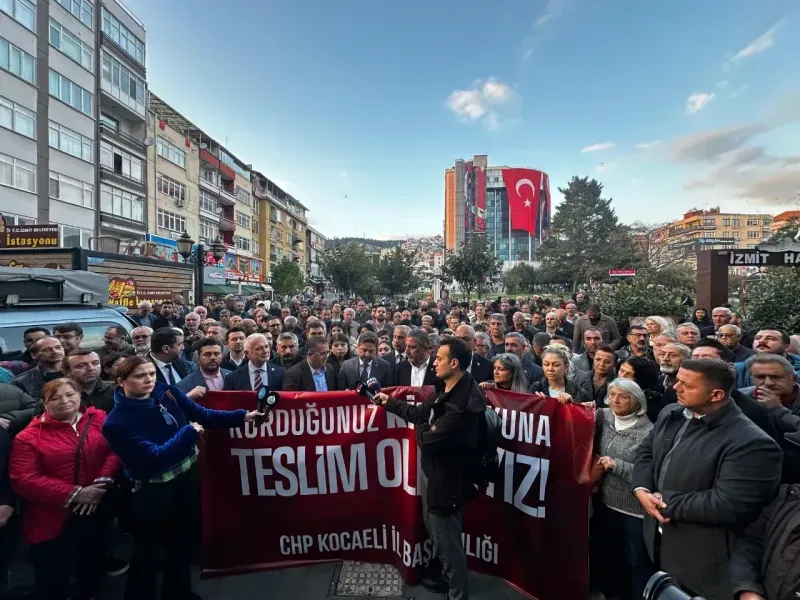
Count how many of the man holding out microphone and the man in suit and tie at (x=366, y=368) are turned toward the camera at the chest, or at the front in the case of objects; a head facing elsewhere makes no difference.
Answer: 1

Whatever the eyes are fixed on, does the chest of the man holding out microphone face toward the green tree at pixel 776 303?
no

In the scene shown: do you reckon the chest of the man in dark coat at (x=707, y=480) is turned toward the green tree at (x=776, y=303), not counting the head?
no

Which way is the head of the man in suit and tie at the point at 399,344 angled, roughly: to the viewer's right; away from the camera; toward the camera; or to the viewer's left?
toward the camera

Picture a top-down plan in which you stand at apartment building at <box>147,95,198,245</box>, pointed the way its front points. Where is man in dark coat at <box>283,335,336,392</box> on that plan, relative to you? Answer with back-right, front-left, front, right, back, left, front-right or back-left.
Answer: front-right

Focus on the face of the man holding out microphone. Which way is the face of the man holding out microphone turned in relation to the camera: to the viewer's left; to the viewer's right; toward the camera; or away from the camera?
to the viewer's left

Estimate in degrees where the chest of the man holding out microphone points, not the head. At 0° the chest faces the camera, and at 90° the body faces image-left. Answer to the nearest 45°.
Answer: approximately 90°

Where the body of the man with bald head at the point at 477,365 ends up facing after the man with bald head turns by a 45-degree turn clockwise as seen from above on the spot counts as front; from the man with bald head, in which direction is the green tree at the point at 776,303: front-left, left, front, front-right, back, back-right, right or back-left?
back-right

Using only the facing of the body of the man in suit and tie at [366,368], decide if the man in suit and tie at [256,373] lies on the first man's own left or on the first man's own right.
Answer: on the first man's own right

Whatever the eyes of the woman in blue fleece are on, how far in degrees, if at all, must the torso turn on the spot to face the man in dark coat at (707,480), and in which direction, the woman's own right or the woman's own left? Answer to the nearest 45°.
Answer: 0° — they already face them

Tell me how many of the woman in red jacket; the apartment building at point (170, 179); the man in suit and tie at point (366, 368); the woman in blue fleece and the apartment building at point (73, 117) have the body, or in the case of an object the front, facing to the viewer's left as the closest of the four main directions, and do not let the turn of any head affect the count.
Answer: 0

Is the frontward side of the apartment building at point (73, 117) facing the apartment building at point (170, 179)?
no

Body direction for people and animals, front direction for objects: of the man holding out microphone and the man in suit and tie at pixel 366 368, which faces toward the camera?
the man in suit and tie

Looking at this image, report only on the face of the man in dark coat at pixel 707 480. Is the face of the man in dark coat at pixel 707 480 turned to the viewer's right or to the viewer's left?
to the viewer's left

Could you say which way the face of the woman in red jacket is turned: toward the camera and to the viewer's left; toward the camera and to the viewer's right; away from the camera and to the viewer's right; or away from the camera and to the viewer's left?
toward the camera and to the viewer's right

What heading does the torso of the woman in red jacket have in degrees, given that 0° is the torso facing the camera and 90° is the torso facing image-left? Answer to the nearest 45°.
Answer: approximately 315°

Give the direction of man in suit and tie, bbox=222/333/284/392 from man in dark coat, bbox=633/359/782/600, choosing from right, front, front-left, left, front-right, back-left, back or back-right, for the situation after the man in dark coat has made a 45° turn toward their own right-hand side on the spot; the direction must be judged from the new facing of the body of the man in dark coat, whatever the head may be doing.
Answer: front

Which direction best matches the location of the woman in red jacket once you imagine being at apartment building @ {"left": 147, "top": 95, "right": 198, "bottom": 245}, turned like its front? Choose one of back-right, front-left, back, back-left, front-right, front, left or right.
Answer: front-right

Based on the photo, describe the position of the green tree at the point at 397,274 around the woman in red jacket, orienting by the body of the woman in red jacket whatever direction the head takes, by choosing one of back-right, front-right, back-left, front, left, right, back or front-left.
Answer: left

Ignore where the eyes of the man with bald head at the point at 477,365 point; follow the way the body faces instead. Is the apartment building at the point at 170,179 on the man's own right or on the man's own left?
on the man's own right

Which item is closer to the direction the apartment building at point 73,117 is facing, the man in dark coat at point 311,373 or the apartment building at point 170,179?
the man in dark coat
